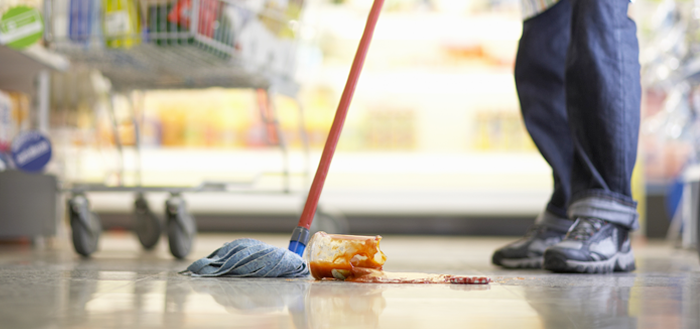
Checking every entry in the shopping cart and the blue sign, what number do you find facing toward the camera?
1

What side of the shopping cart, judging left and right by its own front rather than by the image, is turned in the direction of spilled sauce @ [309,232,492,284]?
left

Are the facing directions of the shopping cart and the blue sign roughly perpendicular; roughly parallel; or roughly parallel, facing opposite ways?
roughly perpendicular

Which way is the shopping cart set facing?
to the viewer's left

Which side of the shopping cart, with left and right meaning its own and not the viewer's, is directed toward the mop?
left

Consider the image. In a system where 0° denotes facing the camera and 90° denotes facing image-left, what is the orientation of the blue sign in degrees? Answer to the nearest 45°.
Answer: approximately 0°

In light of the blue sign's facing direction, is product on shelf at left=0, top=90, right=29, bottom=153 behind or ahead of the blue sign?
behind
